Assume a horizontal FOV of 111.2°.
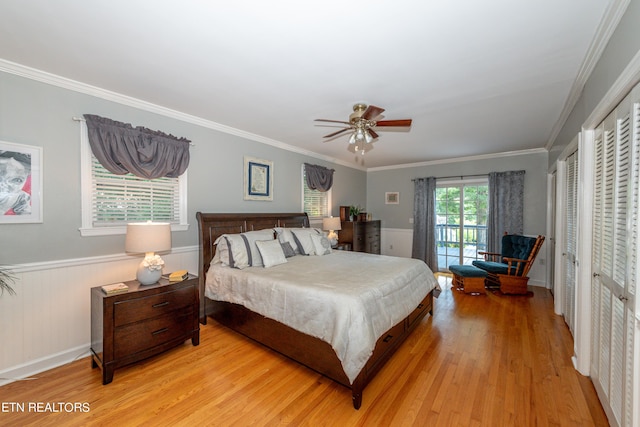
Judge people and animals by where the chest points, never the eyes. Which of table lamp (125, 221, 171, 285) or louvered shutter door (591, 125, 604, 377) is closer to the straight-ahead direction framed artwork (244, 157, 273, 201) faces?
the louvered shutter door

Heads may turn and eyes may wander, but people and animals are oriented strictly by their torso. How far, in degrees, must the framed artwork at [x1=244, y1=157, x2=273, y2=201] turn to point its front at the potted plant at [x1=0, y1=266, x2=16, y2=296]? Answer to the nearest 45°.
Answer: approximately 90° to its right

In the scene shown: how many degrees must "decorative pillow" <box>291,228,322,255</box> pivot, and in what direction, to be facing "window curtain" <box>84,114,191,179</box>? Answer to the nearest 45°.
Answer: approximately 90° to its right

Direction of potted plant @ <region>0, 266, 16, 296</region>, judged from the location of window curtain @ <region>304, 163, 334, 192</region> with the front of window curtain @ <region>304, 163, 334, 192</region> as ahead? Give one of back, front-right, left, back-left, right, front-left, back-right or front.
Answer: right

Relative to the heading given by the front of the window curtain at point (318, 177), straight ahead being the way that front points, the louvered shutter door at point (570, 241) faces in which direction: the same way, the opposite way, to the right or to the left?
the opposite way

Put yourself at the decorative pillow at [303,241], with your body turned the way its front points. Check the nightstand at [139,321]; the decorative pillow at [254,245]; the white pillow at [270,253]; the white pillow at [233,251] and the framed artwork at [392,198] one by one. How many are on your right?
4

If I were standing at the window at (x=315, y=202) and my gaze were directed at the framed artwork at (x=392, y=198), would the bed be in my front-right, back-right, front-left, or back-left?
back-right

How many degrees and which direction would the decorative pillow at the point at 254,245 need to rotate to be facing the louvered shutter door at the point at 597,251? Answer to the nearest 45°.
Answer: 0° — it already faces it

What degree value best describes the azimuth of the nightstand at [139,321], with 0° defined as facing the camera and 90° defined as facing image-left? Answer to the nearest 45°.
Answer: approximately 315°

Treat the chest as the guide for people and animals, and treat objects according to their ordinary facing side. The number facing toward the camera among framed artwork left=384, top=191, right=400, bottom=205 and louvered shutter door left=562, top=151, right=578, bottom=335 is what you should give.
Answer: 1

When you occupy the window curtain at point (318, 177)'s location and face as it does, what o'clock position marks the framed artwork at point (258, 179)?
The framed artwork is roughly at 3 o'clock from the window curtain.

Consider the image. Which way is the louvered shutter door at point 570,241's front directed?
to the viewer's left

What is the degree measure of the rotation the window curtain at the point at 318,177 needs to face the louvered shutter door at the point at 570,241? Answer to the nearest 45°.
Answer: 0° — it already faces it
